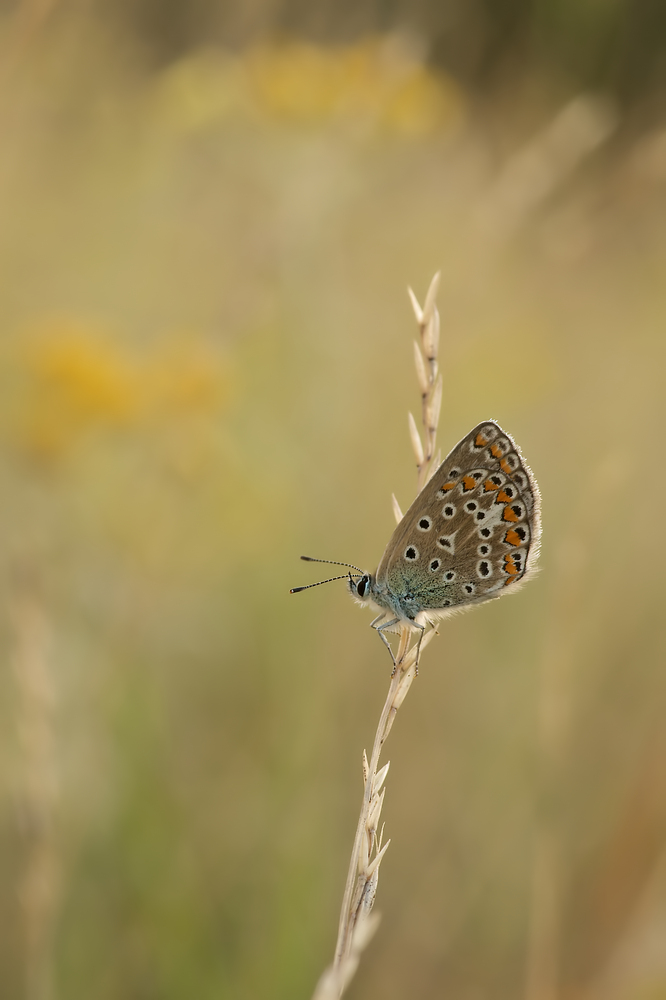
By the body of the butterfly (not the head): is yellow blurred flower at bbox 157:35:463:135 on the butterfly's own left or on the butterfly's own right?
on the butterfly's own right

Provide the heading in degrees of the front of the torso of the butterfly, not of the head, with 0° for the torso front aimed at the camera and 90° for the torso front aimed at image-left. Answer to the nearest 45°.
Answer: approximately 90°

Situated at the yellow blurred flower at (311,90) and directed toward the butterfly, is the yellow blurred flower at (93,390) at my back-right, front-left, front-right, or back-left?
front-right

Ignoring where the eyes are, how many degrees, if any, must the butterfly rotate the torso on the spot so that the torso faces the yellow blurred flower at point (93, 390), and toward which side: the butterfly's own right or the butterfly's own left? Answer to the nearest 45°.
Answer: approximately 45° to the butterfly's own right
